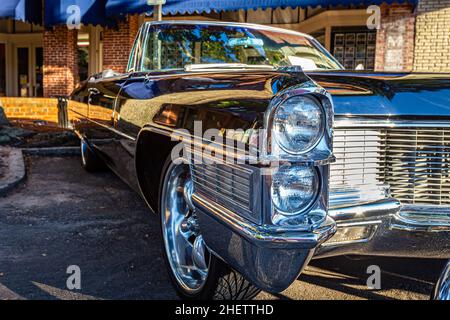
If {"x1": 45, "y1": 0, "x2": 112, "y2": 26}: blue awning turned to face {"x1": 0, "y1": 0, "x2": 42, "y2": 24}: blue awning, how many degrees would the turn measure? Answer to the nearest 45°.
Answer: approximately 135° to its right

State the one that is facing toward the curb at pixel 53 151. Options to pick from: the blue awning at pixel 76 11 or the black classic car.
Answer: the blue awning

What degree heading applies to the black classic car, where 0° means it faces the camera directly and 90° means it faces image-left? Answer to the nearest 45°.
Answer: approximately 315°

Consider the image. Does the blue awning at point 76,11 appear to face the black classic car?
yes

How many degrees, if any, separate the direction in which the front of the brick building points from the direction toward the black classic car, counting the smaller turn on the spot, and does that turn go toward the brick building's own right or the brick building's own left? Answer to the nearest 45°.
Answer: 0° — it already faces it

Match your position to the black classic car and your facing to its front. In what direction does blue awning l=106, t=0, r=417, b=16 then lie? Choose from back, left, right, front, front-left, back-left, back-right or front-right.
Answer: back-left

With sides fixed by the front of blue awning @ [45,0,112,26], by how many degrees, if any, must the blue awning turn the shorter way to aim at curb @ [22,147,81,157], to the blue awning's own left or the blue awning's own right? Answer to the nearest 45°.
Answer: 0° — it already faces it
